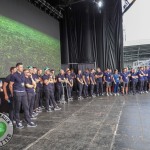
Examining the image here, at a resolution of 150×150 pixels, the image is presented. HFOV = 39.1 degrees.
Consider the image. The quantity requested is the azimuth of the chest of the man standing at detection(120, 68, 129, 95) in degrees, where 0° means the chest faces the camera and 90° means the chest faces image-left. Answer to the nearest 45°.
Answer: approximately 0°

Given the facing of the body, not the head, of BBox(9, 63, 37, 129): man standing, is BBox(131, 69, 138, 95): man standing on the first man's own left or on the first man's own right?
on the first man's own left

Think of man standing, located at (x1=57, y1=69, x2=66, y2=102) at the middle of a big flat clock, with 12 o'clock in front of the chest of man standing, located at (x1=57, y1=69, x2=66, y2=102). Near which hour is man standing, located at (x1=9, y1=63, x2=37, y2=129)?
man standing, located at (x1=9, y1=63, x2=37, y2=129) is roughly at 2 o'clock from man standing, located at (x1=57, y1=69, x2=66, y2=102).

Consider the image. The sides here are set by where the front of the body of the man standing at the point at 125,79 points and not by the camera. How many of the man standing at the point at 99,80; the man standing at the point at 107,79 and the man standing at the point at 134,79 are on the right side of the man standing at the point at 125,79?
2

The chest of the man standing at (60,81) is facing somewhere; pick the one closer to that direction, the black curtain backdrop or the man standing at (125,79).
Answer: the man standing

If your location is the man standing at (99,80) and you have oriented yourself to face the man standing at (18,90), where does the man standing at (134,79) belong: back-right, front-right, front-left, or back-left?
back-left

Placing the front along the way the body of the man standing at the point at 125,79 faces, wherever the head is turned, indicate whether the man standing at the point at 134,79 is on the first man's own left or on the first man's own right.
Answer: on the first man's own left
